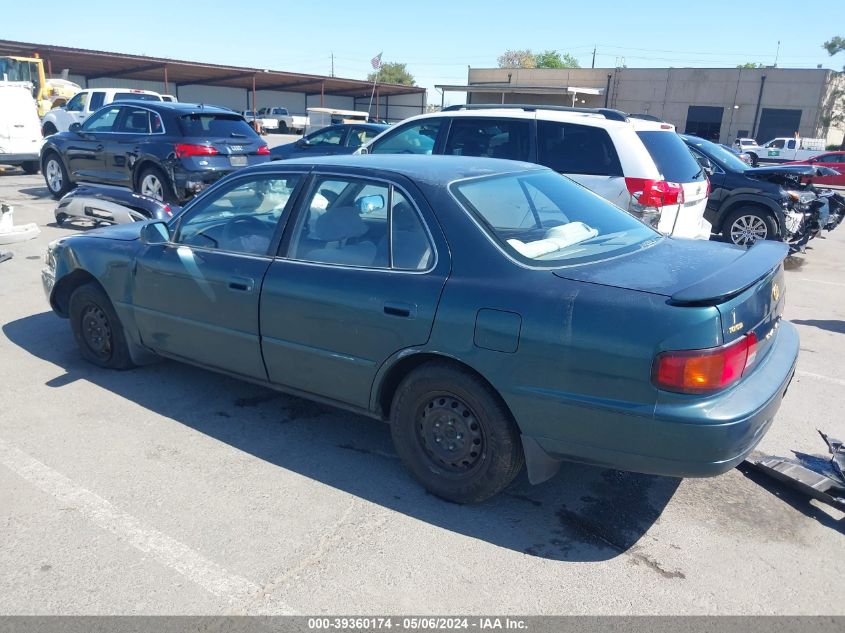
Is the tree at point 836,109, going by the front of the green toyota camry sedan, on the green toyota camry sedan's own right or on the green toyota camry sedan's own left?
on the green toyota camry sedan's own right

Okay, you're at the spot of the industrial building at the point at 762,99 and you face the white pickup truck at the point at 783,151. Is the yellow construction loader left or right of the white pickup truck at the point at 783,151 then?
right

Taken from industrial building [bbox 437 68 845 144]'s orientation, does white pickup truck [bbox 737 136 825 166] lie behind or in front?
in front

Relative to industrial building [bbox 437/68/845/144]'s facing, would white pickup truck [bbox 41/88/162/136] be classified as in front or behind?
in front

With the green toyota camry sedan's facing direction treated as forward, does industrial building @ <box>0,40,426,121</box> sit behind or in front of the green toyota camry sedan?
in front

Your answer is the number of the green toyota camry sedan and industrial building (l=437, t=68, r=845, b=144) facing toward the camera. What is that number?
1

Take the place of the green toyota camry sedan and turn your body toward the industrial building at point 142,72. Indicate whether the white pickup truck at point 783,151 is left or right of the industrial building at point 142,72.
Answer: right

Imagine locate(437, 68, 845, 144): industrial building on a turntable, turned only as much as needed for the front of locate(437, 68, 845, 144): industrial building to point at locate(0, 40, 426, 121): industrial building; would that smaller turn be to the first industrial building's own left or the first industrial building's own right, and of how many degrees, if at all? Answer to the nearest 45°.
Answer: approximately 45° to the first industrial building's own right

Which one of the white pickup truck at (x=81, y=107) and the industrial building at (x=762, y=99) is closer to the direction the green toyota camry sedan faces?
the white pickup truck

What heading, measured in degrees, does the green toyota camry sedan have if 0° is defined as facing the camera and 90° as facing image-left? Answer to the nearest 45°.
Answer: approximately 135°

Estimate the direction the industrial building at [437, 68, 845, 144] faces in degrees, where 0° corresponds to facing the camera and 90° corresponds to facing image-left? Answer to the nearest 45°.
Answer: approximately 0°
